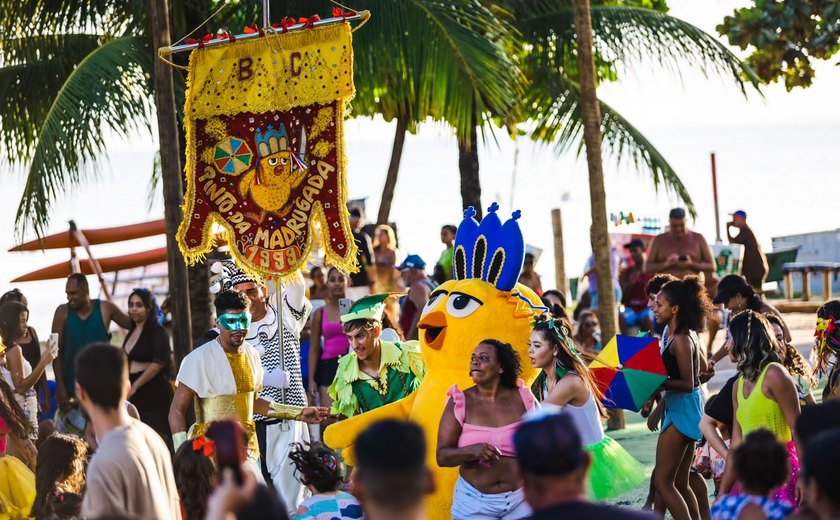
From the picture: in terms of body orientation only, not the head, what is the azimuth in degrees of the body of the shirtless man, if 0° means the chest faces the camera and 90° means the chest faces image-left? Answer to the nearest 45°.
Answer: approximately 0°

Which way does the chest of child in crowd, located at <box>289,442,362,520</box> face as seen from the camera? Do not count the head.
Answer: away from the camera

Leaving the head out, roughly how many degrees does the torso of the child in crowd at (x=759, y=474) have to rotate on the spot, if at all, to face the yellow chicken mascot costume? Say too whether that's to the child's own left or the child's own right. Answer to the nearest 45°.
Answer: approximately 45° to the child's own left

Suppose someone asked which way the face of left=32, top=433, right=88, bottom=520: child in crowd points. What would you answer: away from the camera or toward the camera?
away from the camera

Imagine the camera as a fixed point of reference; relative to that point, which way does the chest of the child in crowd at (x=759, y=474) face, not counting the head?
away from the camera

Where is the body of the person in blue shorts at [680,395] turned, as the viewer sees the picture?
to the viewer's left

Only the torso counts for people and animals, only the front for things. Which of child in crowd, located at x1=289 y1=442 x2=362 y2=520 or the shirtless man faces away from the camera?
the child in crowd

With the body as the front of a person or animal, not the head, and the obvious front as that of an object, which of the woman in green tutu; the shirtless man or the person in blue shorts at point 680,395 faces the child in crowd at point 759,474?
the shirtless man

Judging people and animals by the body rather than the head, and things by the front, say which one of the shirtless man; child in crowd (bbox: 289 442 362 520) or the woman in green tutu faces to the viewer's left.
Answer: the woman in green tutu

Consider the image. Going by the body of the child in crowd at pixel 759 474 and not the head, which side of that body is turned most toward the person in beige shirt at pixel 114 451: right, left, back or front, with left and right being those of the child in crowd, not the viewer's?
left
